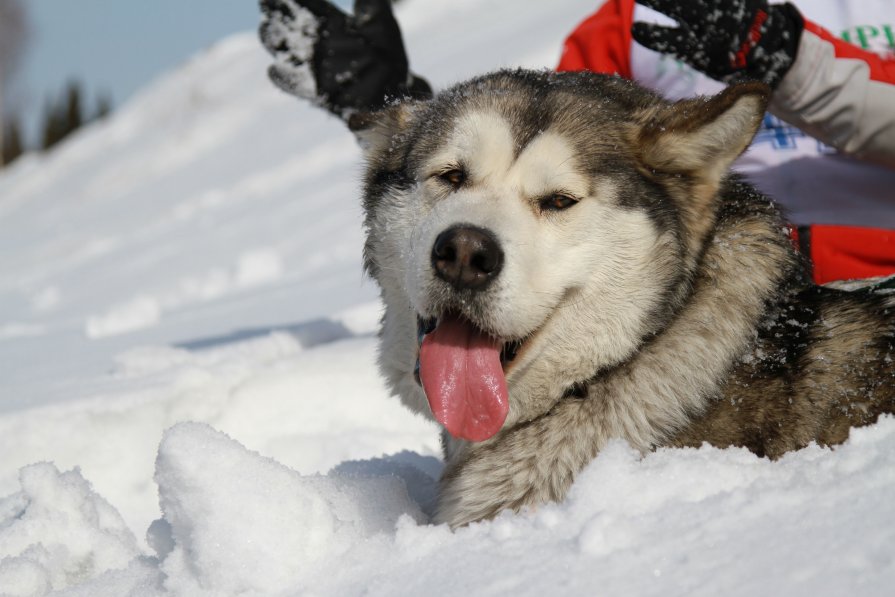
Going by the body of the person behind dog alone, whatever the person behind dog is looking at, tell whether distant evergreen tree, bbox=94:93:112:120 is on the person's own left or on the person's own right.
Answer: on the person's own right

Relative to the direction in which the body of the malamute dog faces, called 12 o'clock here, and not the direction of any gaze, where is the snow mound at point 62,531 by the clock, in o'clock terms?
The snow mound is roughly at 1 o'clock from the malamute dog.

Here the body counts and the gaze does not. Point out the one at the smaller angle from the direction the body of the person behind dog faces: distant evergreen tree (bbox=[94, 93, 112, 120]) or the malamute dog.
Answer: the malamute dog

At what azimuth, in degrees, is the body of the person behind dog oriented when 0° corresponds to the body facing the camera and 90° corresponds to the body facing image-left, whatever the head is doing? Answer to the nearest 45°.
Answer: approximately 45°

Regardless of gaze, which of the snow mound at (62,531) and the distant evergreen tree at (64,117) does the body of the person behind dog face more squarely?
the snow mound

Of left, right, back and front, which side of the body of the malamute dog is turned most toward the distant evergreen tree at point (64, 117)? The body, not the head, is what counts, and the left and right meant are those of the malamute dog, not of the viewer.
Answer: right

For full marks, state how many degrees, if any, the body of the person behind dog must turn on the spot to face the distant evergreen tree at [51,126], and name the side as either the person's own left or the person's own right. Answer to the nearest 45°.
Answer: approximately 90° to the person's own right

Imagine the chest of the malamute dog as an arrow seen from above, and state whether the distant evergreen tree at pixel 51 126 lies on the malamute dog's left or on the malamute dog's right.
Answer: on the malamute dog's right

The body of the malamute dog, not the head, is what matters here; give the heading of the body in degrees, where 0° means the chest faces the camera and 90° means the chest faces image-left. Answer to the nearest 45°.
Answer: approximately 45°

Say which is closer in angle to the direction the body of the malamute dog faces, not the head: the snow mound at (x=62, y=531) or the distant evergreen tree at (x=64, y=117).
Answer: the snow mound

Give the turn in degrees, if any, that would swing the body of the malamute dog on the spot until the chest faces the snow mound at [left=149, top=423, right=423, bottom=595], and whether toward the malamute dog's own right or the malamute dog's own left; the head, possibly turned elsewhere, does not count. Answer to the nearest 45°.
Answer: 0° — it already faces it
